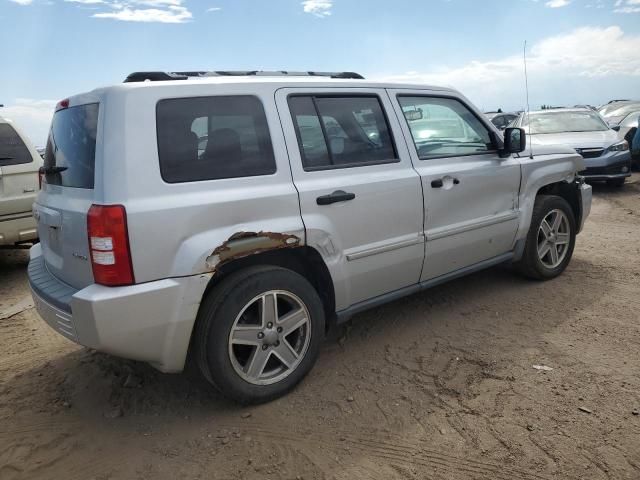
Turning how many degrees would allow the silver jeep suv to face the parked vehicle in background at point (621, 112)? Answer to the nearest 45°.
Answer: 0° — it already faces it

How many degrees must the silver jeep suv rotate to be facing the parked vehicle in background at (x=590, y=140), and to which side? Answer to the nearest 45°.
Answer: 0° — it already faces it

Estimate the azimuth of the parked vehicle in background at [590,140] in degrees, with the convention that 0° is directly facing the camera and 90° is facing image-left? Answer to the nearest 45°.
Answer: approximately 315°

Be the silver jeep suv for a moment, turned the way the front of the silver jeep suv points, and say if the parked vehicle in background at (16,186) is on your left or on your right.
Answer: on your left

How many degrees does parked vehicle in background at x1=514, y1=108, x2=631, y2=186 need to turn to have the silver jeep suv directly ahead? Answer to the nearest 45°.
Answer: approximately 45° to its right
